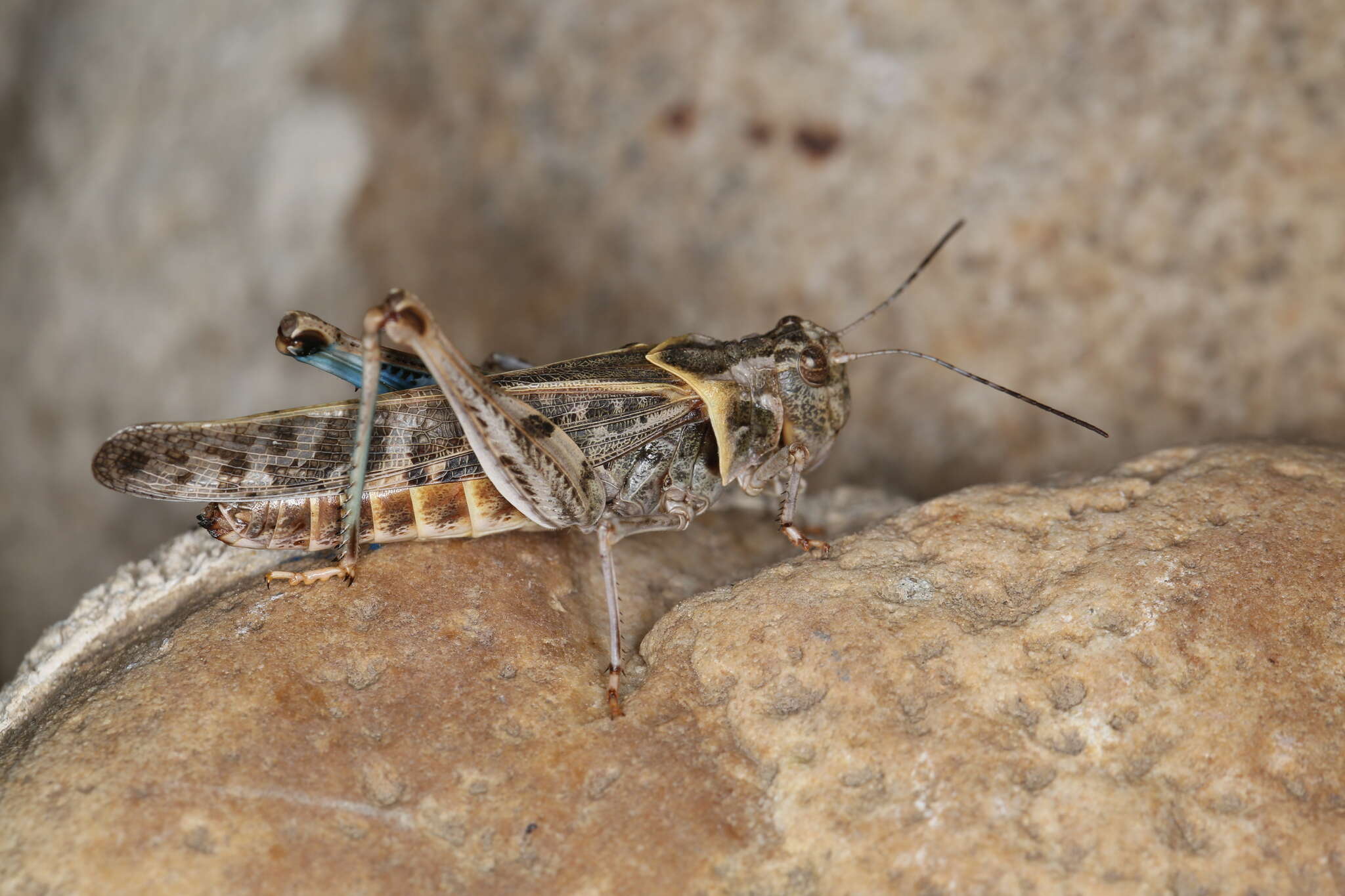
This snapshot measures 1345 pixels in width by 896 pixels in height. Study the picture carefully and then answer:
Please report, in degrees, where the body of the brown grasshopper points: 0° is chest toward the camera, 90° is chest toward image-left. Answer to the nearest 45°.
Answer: approximately 270°
